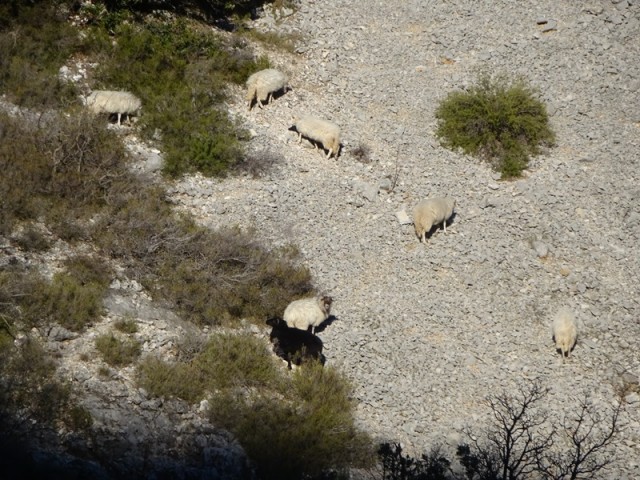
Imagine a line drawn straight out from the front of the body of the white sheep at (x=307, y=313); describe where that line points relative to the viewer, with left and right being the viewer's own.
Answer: facing to the right of the viewer

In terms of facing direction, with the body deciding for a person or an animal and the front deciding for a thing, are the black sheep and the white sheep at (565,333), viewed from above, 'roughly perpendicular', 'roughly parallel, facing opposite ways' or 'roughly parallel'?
roughly perpendicular

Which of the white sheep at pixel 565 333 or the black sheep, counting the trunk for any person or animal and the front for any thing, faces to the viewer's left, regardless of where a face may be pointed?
the black sheep

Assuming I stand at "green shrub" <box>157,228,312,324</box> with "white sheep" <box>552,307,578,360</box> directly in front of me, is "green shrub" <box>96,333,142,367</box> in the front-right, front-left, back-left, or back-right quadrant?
back-right

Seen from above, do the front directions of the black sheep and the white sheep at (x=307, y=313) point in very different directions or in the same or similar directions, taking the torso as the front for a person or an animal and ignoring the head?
very different directions

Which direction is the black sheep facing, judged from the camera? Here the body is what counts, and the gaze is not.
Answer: to the viewer's left
